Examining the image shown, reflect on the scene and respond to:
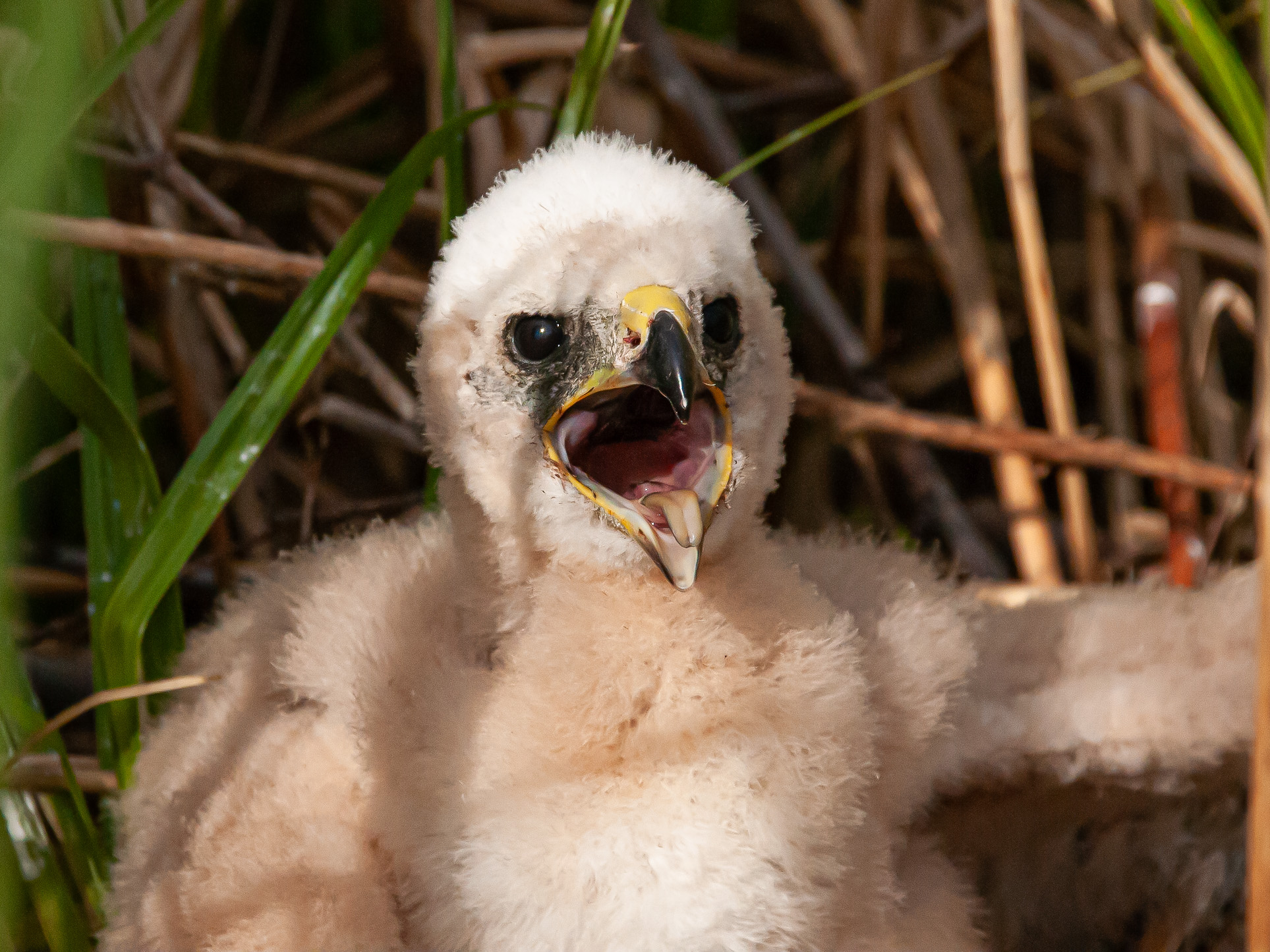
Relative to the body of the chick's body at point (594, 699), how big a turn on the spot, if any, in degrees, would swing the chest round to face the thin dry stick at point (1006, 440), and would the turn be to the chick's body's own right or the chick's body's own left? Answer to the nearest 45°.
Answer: approximately 135° to the chick's body's own left

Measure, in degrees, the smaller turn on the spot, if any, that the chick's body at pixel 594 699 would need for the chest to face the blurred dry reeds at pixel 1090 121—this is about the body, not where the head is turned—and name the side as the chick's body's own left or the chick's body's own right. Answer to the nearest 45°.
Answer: approximately 135° to the chick's body's own left

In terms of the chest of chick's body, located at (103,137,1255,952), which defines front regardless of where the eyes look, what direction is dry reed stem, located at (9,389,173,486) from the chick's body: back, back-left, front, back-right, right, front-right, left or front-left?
back-right

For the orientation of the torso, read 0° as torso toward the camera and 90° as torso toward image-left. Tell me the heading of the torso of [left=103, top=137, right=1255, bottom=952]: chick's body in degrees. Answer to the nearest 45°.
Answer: approximately 0°
